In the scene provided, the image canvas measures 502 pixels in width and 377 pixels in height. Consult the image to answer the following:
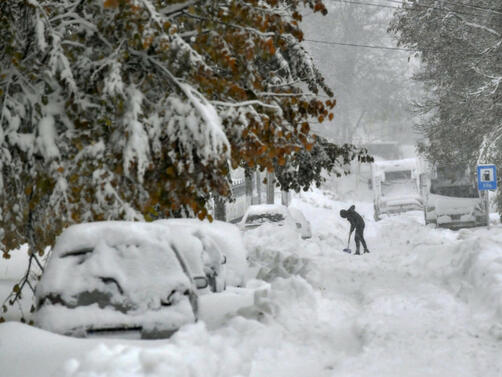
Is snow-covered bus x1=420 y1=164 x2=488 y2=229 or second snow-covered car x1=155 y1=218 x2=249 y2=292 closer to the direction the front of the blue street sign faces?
the second snow-covered car

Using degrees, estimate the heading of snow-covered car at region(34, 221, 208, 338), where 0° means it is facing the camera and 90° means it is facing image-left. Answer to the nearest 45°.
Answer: approximately 0°

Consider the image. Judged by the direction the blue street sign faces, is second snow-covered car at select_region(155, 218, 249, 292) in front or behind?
in front

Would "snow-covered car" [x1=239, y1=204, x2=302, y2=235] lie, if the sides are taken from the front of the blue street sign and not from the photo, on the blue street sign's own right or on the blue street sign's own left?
on the blue street sign's own right

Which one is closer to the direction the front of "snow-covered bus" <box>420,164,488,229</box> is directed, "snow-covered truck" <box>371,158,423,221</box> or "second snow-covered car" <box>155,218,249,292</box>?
the second snow-covered car

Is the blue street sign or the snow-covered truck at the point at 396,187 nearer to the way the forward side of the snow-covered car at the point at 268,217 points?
the blue street sign
